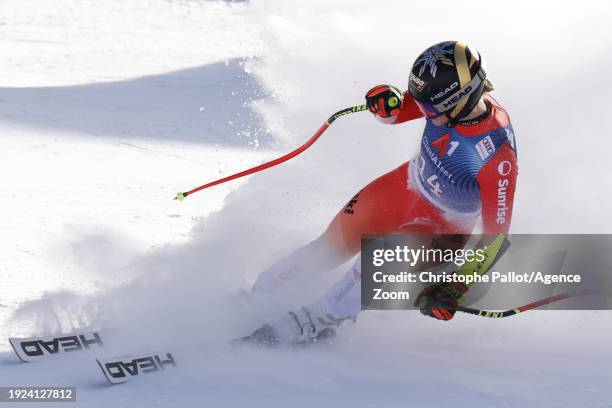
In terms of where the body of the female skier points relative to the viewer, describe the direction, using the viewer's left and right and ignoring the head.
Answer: facing the viewer and to the left of the viewer
